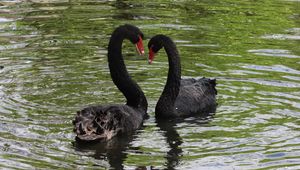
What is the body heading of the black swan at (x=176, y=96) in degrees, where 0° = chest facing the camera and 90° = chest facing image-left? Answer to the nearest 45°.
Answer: approximately 90°

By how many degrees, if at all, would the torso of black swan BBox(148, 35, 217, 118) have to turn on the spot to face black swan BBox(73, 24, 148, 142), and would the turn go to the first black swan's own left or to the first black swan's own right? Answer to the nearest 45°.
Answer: approximately 45° to the first black swan's own left
